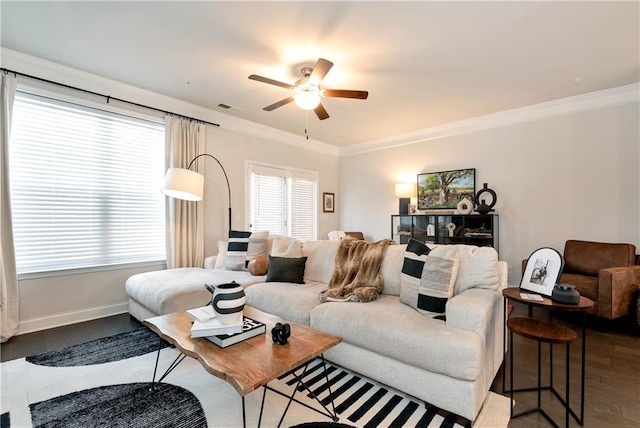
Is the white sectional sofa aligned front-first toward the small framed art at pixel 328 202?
no

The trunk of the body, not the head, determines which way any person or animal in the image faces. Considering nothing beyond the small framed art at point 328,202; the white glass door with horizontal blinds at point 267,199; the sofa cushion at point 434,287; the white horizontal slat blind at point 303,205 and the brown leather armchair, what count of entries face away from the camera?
0

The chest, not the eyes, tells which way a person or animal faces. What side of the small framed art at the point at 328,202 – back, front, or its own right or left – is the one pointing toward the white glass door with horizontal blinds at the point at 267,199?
right

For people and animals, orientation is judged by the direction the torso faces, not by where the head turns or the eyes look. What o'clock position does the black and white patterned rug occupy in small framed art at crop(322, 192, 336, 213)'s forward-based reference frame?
The black and white patterned rug is roughly at 2 o'clock from the small framed art.

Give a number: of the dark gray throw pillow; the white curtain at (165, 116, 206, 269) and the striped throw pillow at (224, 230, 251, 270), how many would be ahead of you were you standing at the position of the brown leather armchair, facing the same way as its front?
3

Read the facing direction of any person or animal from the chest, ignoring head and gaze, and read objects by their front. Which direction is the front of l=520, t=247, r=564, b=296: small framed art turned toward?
toward the camera

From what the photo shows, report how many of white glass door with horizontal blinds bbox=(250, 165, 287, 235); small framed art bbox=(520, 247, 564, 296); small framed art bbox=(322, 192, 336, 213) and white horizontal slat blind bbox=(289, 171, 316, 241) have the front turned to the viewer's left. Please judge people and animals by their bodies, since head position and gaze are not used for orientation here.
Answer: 0

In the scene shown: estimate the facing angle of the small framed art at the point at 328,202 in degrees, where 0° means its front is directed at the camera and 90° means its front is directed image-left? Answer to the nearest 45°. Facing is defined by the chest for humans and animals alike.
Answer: approximately 315°

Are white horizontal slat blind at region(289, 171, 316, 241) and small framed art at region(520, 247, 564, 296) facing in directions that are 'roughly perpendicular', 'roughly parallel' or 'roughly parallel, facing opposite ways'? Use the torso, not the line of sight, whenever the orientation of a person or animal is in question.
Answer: roughly perpendicular

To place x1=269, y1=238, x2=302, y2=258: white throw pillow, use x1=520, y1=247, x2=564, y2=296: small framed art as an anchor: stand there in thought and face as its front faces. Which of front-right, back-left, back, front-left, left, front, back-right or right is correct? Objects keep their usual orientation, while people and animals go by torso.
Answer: right

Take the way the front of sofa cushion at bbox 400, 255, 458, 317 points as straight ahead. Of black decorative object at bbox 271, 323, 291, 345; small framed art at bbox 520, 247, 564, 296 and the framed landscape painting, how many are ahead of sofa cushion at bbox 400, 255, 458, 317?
1

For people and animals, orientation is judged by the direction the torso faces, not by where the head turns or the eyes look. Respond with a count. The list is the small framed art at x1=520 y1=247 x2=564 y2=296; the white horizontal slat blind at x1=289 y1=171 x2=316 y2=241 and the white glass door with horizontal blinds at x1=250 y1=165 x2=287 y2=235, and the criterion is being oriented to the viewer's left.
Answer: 0

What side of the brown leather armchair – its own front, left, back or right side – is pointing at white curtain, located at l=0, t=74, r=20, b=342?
front

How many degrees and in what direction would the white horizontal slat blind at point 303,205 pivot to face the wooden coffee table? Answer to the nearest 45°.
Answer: approximately 45° to its right

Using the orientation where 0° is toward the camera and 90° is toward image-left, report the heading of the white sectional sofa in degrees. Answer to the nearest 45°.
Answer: approximately 45°

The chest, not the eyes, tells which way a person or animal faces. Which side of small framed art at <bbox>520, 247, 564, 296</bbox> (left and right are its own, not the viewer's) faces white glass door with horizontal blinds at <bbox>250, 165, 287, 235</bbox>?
right

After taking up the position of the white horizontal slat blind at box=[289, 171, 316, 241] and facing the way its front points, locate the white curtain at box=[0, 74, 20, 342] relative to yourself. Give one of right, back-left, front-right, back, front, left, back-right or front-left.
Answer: right

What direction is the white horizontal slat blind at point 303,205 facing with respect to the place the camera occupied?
facing the viewer and to the right of the viewer

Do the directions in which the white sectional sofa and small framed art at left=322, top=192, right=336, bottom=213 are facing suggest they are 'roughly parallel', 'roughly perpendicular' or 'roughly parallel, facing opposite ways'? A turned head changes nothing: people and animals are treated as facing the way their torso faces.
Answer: roughly perpendicular

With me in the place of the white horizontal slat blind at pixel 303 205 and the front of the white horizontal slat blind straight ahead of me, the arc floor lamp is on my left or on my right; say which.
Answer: on my right

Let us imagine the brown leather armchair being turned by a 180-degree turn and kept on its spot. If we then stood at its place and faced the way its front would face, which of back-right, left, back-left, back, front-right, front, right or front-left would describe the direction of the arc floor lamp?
back

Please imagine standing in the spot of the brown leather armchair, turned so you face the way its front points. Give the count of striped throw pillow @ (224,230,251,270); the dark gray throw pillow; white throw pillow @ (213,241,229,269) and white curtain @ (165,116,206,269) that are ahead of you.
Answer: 4

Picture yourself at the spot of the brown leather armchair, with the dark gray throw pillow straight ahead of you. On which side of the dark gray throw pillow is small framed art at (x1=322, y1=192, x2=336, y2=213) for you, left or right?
right

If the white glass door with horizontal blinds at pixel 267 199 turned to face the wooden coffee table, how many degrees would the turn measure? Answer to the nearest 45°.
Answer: approximately 45° to its right
